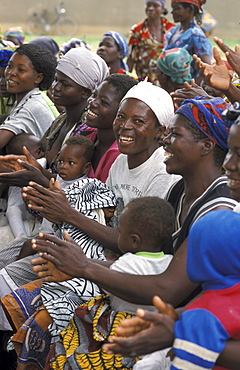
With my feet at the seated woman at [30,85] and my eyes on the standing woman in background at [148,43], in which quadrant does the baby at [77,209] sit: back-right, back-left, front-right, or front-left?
back-right

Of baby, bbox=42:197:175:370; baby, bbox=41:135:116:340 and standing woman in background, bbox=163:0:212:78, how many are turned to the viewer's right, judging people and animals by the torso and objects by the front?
0

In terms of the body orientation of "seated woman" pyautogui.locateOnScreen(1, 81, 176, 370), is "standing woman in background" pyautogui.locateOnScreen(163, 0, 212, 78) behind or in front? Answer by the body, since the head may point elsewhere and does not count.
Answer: behind

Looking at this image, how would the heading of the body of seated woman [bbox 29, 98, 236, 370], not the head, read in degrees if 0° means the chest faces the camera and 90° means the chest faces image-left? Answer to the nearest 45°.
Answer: approximately 90°

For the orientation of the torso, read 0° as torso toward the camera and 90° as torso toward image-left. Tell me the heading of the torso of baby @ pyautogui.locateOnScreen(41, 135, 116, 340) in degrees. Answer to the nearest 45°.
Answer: approximately 45°

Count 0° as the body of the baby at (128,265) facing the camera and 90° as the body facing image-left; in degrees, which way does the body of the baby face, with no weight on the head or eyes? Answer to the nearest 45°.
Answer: approximately 135°

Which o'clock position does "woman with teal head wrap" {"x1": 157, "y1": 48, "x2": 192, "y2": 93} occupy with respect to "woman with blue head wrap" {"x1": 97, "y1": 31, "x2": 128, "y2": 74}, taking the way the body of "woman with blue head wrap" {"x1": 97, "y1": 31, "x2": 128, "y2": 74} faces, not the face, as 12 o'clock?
"woman with teal head wrap" {"x1": 157, "y1": 48, "x2": 192, "y2": 93} is roughly at 10 o'clock from "woman with blue head wrap" {"x1": 97, "y1": 31, "x2": 128, "y2": 74}.

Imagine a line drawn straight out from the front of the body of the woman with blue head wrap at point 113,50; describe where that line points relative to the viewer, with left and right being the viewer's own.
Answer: facing the viewer and to the left of the viewer

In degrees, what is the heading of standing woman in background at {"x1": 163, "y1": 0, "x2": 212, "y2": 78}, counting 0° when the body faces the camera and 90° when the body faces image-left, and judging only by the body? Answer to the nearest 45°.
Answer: approximately 45°

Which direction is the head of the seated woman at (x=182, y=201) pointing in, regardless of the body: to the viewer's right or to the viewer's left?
to the viewer's left

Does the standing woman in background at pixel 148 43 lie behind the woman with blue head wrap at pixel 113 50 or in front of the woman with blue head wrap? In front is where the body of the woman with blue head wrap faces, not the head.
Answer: behind

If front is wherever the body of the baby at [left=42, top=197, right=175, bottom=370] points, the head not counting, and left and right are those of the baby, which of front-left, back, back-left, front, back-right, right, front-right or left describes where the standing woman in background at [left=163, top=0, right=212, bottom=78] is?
front-right

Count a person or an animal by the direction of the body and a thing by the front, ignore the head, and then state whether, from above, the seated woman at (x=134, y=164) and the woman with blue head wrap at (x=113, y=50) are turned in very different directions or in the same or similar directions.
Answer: same or similar directions

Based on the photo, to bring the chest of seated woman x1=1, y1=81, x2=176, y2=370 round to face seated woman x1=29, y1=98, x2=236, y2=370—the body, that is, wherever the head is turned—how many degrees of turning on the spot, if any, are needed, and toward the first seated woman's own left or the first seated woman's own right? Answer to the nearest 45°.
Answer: approximately 45° to the first seated woman's own left

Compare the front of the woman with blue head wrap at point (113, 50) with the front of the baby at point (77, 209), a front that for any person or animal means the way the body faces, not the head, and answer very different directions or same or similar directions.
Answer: same or similar directions

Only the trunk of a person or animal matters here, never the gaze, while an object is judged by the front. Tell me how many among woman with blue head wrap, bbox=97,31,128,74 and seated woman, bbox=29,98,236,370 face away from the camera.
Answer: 0

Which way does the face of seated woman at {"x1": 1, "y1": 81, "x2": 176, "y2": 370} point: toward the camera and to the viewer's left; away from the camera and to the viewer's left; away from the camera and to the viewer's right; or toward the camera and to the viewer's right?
toward the camera and to the viewer's left
